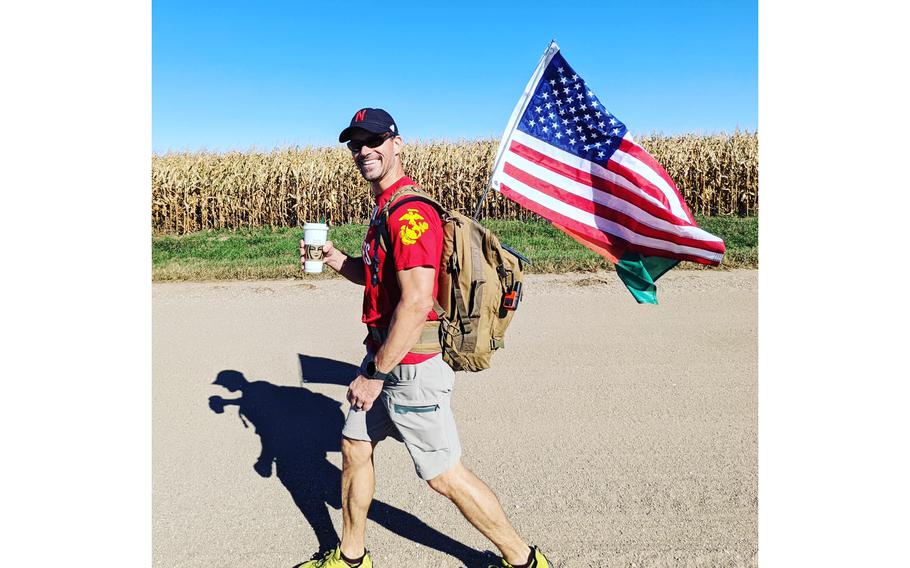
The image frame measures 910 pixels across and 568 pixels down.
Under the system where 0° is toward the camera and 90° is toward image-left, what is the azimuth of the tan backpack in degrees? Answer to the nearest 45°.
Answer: approximately 270°

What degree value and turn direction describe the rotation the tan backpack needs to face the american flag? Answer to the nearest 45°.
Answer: approximately 45° to its left

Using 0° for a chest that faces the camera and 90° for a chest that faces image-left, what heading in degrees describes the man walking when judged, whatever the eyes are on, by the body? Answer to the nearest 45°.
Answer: approximately 90°

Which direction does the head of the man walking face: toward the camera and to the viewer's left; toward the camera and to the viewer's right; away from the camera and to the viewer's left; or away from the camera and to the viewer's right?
toward the camera and to the viewer's left
